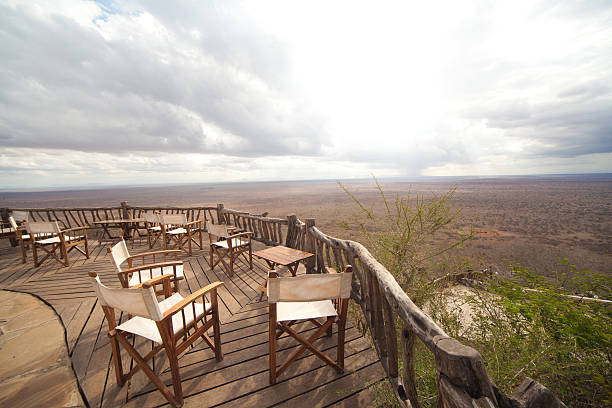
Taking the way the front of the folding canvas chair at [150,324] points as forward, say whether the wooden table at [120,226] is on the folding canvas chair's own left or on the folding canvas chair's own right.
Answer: on the folding canvas chair's own left

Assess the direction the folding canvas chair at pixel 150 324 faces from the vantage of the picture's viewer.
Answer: facing away from the viewer and to the right of the viewer
